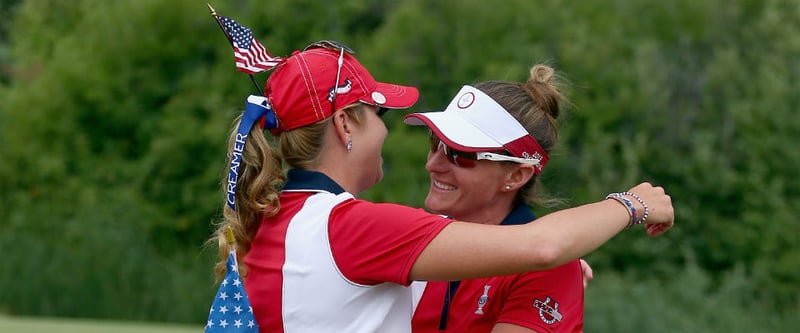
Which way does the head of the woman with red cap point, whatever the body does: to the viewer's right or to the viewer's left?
to the viewer's right

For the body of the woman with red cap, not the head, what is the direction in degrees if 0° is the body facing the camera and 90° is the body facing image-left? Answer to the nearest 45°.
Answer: approximately 225°
